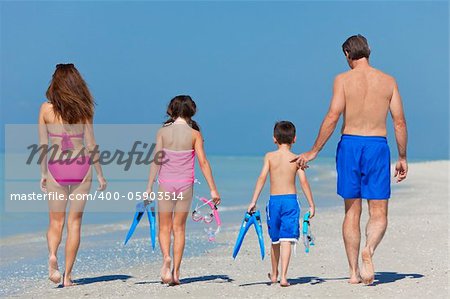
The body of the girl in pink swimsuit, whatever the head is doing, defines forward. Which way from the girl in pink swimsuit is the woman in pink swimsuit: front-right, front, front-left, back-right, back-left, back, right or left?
left

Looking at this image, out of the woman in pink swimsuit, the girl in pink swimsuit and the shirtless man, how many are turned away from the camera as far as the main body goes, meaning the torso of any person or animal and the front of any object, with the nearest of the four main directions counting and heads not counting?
3

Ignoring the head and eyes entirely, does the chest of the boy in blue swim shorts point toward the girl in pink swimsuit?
no

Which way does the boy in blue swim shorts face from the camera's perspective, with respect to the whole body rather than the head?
away from the camera

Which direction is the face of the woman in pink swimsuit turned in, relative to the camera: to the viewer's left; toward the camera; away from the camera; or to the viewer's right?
away from the camera

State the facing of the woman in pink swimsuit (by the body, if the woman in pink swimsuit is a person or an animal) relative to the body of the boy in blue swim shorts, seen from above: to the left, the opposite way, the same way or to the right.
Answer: the same way

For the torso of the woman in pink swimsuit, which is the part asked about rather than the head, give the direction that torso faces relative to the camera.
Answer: away from the camera

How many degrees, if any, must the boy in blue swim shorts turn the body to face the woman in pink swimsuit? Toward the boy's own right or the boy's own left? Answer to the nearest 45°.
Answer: approximately 90° to the boy's own left

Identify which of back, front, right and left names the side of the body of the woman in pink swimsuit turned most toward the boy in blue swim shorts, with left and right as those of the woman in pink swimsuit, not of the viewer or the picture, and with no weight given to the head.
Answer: right

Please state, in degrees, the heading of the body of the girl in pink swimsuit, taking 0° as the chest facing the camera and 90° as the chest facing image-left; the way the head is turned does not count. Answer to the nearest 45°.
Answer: approximately 180°

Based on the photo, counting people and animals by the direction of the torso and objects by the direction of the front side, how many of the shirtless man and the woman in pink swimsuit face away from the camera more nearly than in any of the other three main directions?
2

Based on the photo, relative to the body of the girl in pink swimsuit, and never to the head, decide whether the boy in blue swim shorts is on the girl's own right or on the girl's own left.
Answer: on the girl's own right

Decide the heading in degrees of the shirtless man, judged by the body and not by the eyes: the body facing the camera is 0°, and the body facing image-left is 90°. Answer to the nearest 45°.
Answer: approximately 180°
